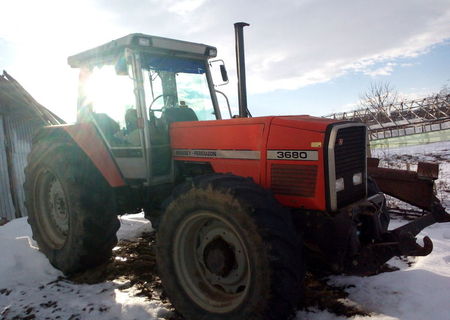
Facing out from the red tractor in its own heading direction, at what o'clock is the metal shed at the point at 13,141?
The metal shed is roughly at 6 o'clock from the red tractor.

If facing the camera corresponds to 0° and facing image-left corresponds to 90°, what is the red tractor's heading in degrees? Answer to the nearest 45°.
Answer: approximately 315°
